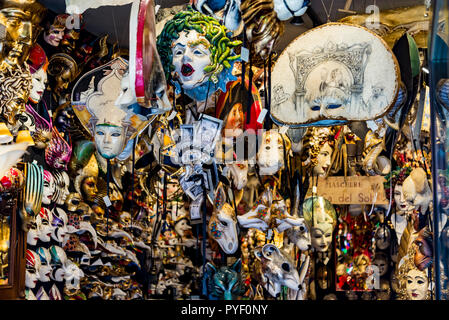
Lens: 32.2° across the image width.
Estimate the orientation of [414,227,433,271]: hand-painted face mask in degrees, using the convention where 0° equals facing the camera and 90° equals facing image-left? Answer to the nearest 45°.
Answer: approximately 45°

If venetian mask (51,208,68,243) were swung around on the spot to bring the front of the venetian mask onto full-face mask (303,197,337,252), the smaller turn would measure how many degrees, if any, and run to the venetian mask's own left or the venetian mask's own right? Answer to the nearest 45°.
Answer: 0° — it already faces it

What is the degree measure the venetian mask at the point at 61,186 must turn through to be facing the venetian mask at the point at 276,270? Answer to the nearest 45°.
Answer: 0° — it already faces it

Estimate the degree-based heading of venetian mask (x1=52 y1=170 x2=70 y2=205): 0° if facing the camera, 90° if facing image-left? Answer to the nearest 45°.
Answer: approximately 315°
